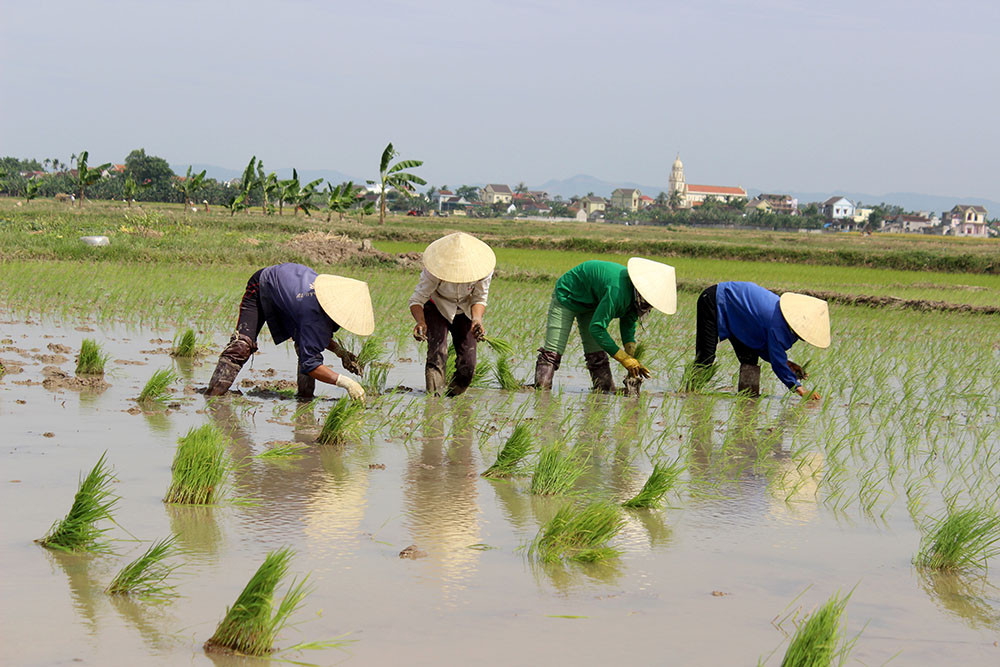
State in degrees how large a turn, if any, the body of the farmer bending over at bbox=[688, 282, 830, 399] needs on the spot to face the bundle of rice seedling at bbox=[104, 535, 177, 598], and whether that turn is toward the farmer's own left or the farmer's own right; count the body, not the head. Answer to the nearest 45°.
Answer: approximately 90° to the farmer's own right

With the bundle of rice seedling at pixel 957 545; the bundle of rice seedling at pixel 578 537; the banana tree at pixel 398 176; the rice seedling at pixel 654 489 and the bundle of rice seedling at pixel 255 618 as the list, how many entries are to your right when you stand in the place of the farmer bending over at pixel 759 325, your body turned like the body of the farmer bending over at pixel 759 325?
4

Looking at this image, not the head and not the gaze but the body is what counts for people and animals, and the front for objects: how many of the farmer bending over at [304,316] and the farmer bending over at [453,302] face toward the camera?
1

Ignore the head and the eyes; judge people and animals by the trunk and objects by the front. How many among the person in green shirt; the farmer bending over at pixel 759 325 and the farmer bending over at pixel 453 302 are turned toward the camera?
1

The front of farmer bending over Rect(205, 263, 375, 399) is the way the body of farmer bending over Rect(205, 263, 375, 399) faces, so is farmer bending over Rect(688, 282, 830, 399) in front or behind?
in front

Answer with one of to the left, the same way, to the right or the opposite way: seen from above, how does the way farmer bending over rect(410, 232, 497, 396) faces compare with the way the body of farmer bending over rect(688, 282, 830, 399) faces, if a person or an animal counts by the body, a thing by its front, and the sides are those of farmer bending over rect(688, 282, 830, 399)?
to the right

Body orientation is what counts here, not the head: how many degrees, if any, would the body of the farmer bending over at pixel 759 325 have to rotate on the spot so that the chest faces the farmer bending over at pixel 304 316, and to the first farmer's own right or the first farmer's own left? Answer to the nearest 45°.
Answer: approximately 135° to the first farmer's own right

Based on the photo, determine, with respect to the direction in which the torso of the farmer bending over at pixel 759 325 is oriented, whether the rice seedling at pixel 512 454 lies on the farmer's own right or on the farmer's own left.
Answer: on the farmer's own right

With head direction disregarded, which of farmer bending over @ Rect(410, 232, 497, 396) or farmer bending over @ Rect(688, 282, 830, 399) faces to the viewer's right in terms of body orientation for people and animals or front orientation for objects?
farmer bending over @ Rect(688, 282, 830, 399)

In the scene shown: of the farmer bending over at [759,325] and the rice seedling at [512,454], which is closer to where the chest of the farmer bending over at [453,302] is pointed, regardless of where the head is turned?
the rice seedling

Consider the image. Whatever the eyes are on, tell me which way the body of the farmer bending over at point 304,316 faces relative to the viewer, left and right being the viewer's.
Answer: facing to the right of the viewer

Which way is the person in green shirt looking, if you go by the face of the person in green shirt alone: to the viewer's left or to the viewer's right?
to the viewer's right

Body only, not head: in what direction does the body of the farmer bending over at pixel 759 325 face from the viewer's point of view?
to the viewer's right

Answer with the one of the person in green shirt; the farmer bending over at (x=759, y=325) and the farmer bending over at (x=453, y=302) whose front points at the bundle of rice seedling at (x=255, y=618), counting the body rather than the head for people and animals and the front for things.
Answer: the farmer bending over at (x=453, y=302)

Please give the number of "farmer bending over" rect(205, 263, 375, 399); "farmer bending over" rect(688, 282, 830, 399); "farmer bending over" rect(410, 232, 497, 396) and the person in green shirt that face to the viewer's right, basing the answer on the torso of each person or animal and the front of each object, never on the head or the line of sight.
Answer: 3

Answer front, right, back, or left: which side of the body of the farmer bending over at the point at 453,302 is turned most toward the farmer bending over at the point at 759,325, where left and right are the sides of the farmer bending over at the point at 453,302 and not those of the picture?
left
